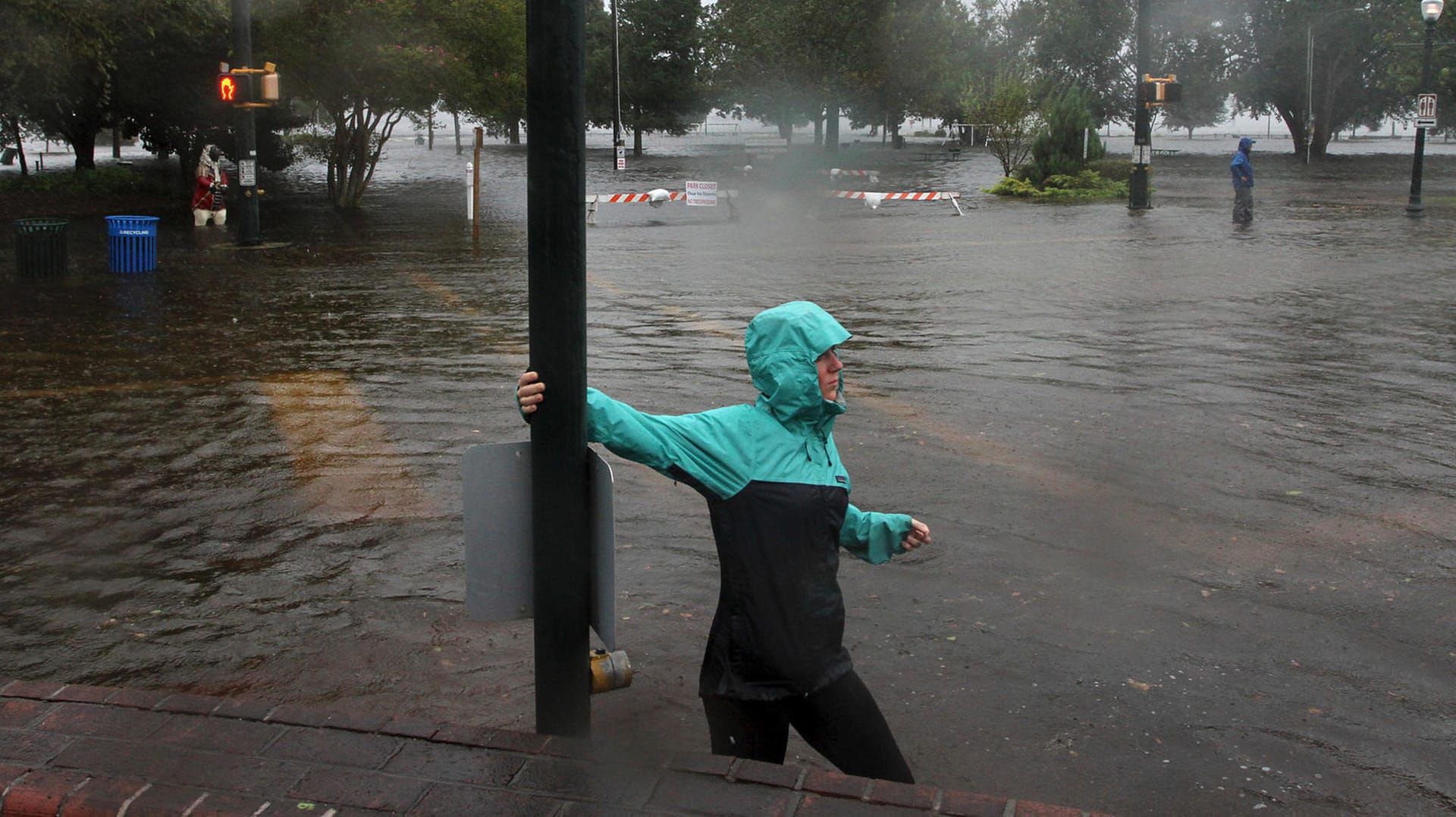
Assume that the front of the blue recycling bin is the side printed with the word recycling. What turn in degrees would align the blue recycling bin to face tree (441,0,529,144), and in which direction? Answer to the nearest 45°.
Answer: approximately 135° to its left

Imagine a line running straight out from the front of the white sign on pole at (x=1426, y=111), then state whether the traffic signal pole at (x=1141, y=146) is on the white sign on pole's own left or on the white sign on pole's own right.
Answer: on the white sign on pole's own right

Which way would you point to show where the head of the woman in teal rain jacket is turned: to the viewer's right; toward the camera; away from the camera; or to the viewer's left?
to the viewer's right

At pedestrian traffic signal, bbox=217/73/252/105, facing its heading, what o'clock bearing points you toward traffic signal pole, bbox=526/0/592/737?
The traffic signal pole is roughly at 12 o'clock from the pedestrian traffic signal.
